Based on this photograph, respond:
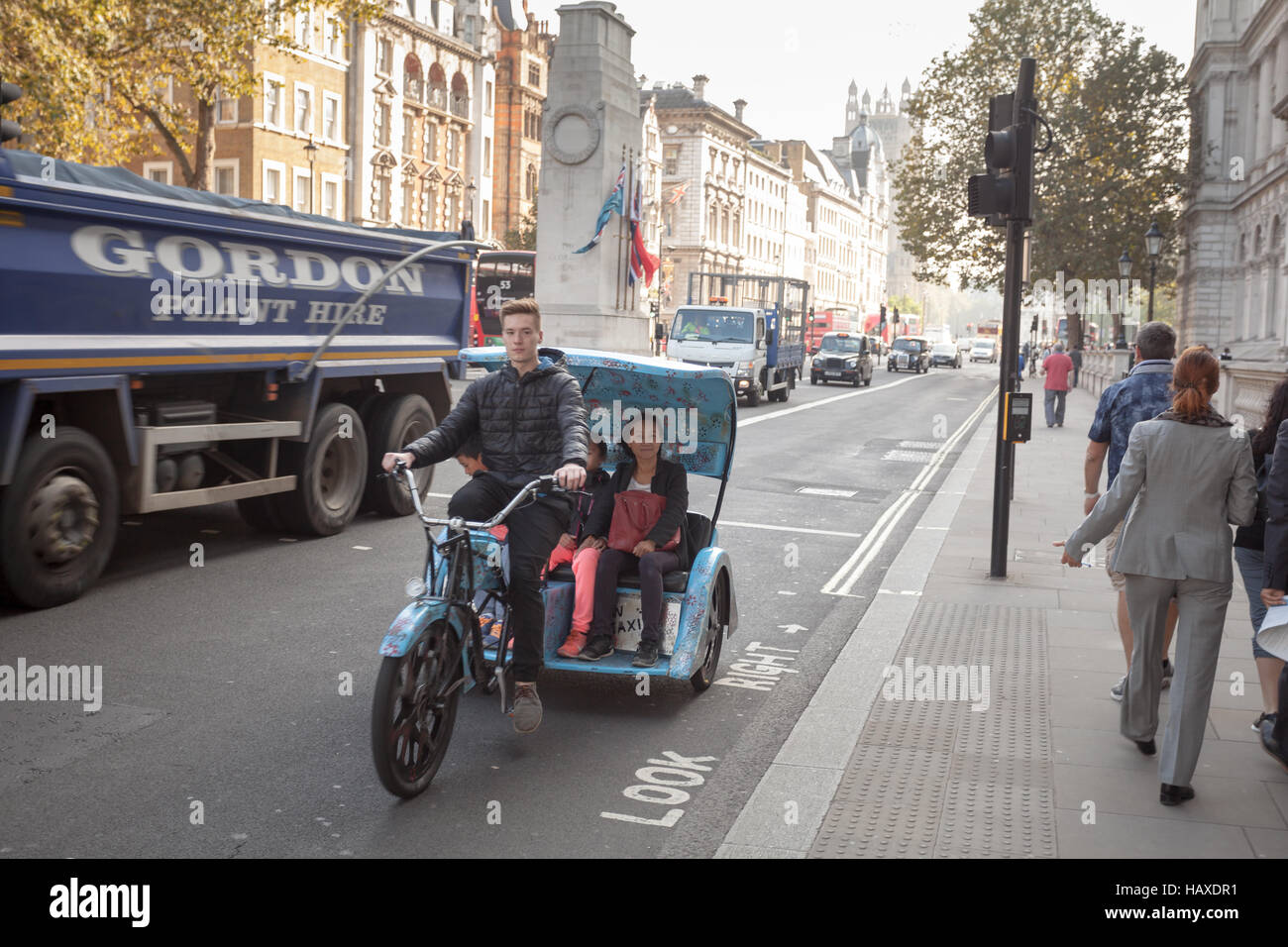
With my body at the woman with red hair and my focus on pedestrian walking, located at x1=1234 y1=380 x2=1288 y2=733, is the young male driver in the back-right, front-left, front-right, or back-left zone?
back-left

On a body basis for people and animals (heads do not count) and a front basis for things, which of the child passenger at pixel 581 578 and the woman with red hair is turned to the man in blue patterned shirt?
the woman with red hair

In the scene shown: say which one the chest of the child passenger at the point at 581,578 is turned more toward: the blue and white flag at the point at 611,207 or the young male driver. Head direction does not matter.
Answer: the young male driver

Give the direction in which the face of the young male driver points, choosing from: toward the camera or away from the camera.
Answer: toward the camera

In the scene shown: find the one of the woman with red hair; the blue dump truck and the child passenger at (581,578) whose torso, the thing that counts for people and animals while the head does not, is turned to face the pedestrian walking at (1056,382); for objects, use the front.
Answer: the woman with red hair

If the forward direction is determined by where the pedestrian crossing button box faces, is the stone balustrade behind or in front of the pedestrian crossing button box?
behind

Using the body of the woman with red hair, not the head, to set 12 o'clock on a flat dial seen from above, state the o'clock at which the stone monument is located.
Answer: The stone monument is roughly at 11 o'clock from the woman with red hair.

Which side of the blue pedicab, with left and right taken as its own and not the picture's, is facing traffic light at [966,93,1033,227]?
back

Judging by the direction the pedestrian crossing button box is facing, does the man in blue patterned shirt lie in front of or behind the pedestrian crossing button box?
in front

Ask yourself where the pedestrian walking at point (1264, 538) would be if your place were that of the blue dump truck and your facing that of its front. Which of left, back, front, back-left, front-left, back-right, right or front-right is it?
left

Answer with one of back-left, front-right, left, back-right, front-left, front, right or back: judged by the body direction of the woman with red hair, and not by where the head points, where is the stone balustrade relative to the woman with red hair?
front

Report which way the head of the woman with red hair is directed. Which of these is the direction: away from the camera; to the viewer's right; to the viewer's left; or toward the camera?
away from the camera

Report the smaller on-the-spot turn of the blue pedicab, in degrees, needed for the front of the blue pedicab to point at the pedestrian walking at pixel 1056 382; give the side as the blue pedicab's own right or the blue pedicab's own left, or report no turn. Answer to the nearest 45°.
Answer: approximately 180°

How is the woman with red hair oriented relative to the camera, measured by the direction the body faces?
away from the camera

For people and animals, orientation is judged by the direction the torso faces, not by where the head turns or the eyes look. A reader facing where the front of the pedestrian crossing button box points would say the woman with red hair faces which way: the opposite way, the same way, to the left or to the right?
the opposite way
